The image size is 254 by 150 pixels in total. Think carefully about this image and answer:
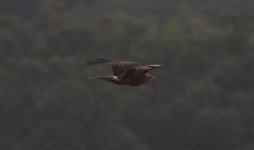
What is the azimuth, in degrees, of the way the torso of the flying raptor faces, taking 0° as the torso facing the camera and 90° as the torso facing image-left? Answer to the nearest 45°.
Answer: approximately 270°
